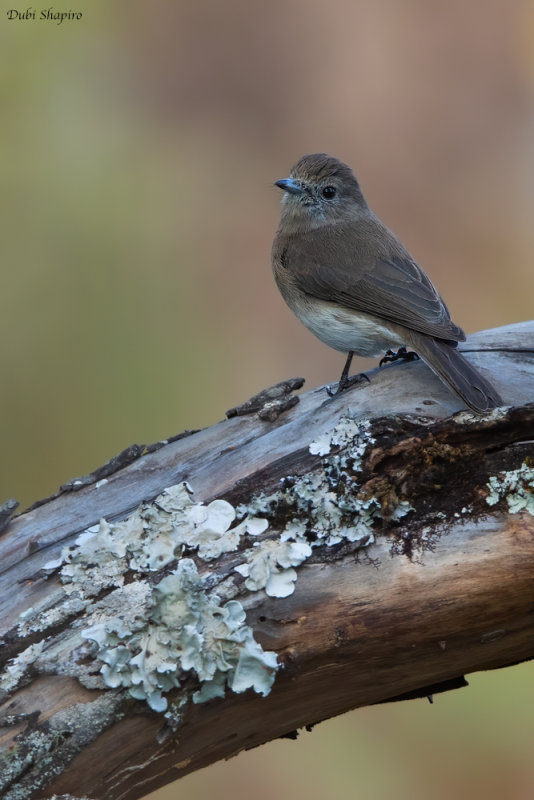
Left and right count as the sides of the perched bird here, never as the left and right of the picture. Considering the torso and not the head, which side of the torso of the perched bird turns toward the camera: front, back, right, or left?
left
